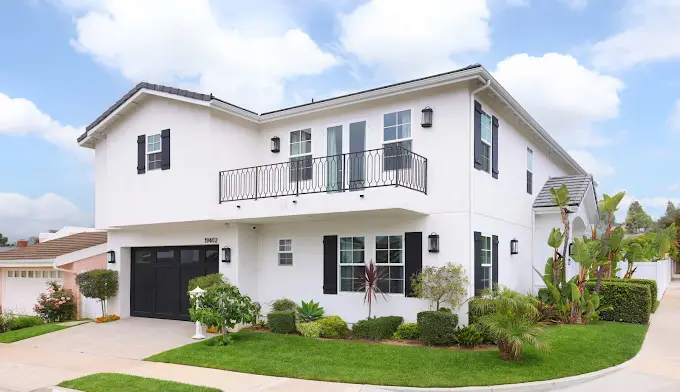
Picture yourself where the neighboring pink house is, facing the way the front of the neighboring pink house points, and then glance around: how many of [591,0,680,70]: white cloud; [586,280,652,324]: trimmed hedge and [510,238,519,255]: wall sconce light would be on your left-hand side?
3

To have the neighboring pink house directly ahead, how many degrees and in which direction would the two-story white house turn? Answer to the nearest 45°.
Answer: approximately 90° to its right

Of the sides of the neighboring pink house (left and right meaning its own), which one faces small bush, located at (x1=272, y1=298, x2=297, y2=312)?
left

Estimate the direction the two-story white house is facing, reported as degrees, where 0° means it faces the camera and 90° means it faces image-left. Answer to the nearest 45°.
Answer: approximately 45°

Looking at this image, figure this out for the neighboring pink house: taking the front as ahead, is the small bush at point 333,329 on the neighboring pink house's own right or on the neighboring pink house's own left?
on the neighboring pink house's own left
